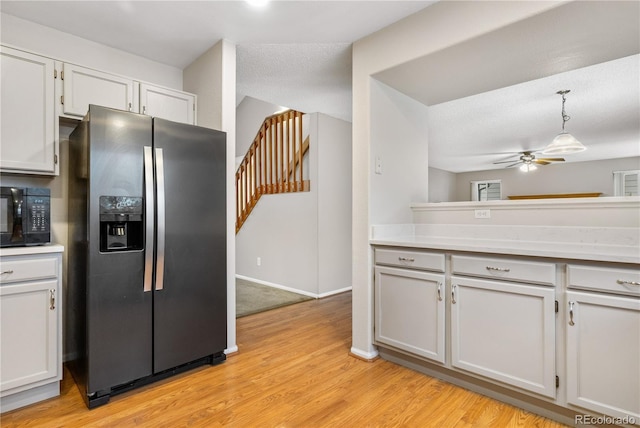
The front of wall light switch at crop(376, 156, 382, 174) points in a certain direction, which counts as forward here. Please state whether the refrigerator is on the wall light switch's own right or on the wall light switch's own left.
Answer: on the wall light switch's own right

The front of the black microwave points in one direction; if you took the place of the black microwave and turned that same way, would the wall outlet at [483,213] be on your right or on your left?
on your left

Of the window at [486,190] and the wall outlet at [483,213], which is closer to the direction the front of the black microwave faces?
the wall outlet

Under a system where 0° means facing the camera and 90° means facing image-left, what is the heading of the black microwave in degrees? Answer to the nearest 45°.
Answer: approximately 0°

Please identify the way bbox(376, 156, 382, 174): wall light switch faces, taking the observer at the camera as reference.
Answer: facing the viewer and to the right of the viewer

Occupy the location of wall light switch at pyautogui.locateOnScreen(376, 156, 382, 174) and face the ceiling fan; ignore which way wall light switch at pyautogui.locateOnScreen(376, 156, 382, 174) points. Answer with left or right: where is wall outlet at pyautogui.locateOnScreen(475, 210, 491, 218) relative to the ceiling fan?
right

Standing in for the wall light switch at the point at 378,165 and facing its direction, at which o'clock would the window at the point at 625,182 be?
The window is roughly at 9 o'clock from the wall light switch.

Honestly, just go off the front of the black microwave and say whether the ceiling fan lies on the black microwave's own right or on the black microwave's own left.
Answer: on the black microwave's own left

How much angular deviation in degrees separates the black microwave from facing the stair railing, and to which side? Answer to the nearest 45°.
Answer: approximately 135° to its left
